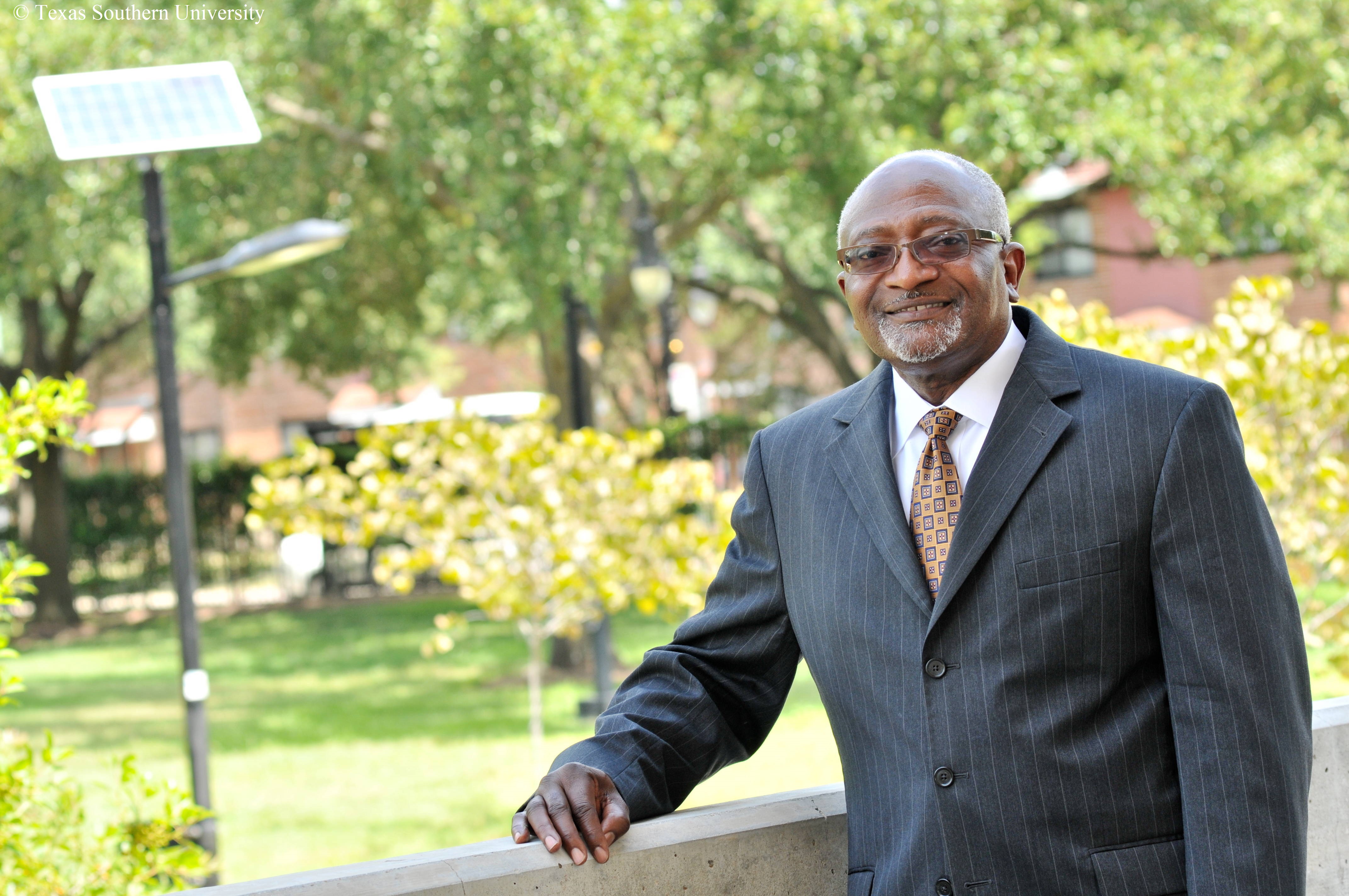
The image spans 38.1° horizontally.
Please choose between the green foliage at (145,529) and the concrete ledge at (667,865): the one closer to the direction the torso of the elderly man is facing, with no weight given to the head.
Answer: the concrete ledge

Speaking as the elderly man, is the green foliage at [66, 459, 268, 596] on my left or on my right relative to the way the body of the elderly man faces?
on my right

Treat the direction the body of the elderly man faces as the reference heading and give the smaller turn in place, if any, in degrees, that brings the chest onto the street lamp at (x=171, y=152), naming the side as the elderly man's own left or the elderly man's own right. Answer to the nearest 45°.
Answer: approximately 90° to the elderly man's own right

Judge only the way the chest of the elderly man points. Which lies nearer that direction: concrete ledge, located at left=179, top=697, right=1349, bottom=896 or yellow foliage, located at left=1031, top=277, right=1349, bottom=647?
the concrete ledge

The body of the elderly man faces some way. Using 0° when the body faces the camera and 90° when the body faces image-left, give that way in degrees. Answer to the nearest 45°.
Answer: approximately 45°

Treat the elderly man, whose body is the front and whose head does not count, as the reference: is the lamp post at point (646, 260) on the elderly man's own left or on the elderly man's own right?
on the elderly man's own right
